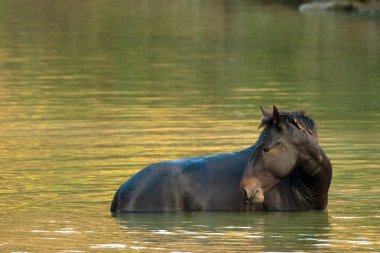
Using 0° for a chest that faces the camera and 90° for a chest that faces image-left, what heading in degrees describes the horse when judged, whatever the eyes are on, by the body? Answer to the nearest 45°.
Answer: approximately 270°
